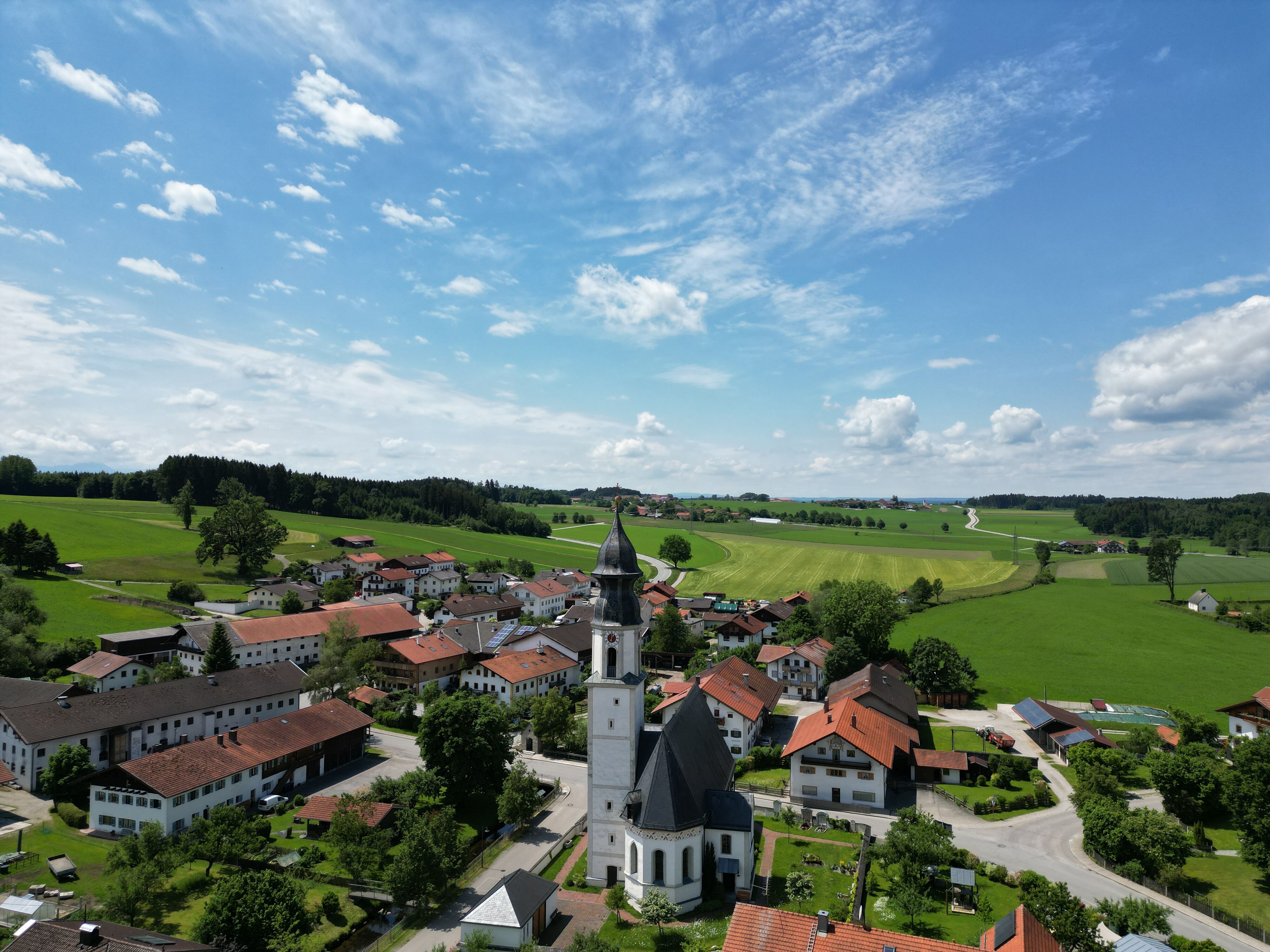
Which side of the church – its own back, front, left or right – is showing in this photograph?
back

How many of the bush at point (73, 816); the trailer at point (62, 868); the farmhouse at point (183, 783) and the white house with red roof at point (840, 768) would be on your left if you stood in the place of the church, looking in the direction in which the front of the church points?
3

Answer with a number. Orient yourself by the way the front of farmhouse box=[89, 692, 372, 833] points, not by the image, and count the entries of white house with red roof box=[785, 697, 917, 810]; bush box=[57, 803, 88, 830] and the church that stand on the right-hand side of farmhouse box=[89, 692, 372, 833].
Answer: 1

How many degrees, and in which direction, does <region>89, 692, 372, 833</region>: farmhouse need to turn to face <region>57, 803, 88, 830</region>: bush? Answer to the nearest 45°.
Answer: approximately 90° to its right

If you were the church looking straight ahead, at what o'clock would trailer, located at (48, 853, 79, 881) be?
The trailer is roughly at 9 o'clock from the church.

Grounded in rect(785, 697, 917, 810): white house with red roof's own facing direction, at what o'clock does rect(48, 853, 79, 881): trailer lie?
The trailer is roughly at 2 o'clock from the white house with red roof.

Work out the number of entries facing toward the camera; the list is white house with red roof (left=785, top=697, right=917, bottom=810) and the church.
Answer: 1

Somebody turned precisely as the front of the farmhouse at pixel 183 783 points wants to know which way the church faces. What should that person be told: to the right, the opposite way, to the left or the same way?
the opposite way

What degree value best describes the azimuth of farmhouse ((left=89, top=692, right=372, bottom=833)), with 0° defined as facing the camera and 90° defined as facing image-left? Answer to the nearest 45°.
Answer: approximately 45°

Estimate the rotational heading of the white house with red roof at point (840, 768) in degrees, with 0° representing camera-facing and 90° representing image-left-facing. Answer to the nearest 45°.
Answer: approximately 0°

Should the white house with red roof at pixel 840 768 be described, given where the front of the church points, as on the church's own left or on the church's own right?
on the church's own right

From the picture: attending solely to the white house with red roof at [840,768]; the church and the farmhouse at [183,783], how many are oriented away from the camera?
1
